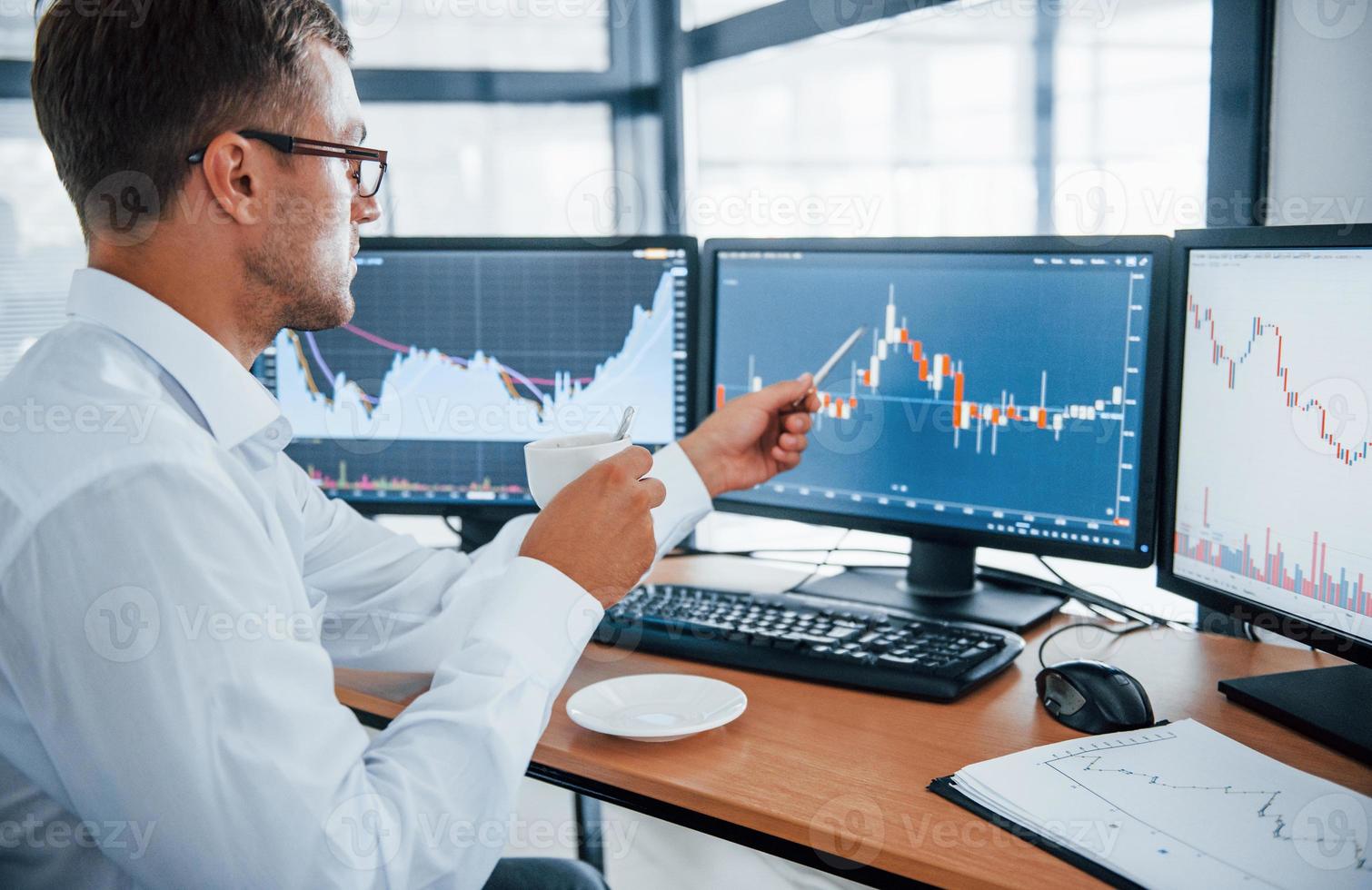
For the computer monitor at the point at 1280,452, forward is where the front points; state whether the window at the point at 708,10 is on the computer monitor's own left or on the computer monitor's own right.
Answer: on the computer monitor's own right

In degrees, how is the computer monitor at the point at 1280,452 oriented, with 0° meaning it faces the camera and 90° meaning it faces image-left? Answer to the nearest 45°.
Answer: approximately 45°

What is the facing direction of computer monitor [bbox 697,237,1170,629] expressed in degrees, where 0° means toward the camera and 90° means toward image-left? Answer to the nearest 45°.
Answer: approximately 45°

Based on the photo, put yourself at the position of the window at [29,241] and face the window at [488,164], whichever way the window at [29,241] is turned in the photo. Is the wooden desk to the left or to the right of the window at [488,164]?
right

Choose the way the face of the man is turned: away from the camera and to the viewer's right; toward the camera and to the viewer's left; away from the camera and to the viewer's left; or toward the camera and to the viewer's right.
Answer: away from the camera and to the viewer's right

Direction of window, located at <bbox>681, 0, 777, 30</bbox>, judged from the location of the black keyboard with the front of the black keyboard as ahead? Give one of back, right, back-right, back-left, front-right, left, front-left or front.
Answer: back-right

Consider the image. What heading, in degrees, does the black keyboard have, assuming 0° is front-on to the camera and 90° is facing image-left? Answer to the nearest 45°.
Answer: approximately 45°

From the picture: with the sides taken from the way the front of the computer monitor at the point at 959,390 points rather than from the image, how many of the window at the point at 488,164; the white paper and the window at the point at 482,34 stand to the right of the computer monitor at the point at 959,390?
2

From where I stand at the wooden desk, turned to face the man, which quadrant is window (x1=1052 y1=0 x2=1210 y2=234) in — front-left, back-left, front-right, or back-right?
back-right

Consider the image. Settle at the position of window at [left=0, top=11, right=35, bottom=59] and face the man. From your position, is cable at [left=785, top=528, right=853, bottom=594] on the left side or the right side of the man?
left

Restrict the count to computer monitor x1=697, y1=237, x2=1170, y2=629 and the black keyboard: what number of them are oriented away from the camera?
0
